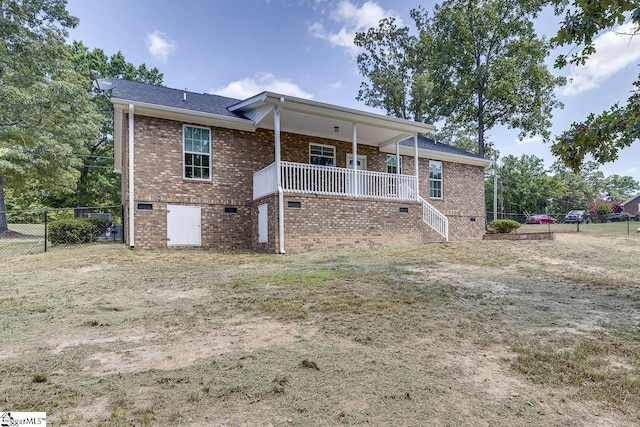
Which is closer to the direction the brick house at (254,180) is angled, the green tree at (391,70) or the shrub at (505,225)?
the shrub

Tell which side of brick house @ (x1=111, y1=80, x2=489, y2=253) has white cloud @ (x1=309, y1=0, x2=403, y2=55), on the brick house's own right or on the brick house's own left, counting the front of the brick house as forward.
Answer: on the brick house's own left

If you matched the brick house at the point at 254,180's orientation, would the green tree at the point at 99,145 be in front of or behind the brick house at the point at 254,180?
behind

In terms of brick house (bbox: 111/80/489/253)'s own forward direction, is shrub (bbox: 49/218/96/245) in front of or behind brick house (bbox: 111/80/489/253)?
behind

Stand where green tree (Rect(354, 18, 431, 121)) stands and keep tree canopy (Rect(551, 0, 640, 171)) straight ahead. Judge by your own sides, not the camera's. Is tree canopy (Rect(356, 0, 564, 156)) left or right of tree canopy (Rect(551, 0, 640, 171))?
left

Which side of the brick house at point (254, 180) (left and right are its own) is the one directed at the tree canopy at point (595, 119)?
front

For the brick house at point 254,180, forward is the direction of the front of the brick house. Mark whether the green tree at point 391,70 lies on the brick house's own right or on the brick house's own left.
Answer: on the brick house's own left

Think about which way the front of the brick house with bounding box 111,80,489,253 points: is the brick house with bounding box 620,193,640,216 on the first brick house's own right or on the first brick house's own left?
on the first brick house's own left

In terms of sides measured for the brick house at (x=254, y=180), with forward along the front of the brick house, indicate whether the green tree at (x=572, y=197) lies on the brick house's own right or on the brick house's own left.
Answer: on the brick house's own left

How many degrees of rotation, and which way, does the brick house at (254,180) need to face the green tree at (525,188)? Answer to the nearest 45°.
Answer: approximately 90° to its left
